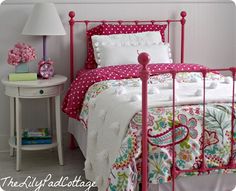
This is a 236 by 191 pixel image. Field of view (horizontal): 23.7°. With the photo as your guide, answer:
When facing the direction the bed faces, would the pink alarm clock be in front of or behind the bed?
behind

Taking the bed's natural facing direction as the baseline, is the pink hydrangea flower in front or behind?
behind

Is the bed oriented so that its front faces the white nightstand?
no

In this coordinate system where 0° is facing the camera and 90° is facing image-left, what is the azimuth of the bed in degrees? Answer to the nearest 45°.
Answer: approximately 315°

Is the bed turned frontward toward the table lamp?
no
